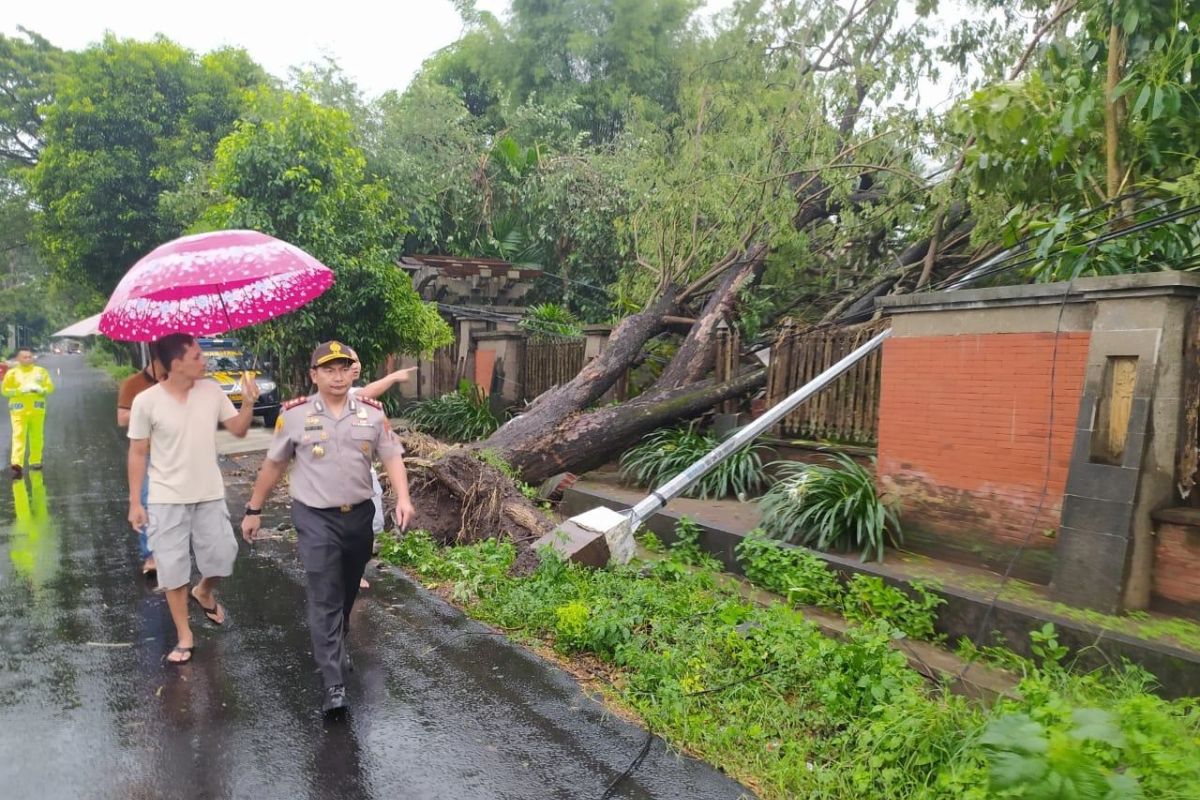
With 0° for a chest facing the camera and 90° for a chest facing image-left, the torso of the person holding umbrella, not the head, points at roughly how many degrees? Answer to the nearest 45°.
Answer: approximately 0°

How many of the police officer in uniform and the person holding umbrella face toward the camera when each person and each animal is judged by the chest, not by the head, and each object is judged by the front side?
2

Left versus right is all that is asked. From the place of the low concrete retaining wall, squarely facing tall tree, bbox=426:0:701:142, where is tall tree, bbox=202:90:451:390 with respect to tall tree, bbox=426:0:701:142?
left

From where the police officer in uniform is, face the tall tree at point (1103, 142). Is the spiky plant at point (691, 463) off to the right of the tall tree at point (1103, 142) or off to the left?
left

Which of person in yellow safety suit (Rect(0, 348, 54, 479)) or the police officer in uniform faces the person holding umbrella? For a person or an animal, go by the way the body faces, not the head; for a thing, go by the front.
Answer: the person in yellow safety suit

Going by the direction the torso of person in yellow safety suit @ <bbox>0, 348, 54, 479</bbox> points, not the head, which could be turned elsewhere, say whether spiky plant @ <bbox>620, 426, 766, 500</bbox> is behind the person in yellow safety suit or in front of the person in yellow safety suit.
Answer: in front

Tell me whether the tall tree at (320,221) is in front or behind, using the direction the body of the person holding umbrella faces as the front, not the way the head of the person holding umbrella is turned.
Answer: behind

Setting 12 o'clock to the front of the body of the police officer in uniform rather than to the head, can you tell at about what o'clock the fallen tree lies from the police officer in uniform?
The fallen tree is roughly at 7 o'clock from the police officer in uniform.

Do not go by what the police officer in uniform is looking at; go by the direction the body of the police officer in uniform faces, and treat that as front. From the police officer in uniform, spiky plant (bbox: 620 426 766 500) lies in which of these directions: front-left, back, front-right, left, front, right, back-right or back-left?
back-left

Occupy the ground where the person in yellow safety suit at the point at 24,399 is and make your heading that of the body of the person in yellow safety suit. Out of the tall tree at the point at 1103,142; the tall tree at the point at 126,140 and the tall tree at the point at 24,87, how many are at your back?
2

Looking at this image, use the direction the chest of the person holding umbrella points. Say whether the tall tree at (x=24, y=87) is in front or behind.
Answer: behind
